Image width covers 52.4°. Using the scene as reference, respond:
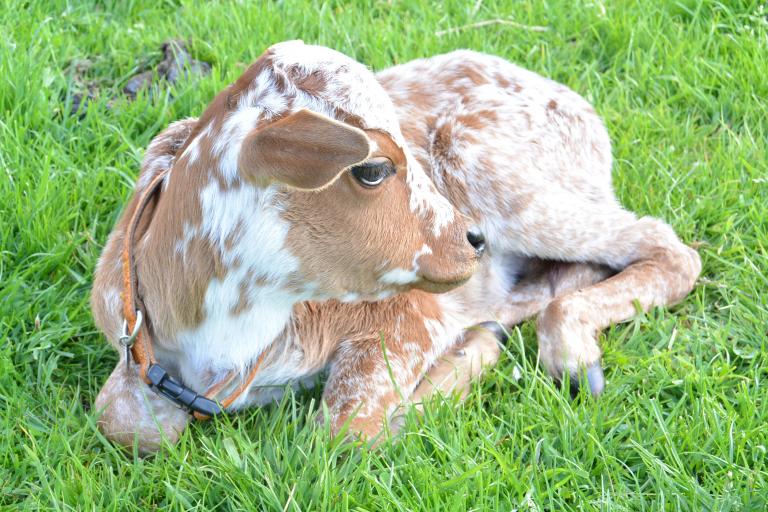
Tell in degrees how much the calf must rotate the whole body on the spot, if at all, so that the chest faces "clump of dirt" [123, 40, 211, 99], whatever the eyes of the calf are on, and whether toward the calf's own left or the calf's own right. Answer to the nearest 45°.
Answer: approximately 90° to the calf's own right

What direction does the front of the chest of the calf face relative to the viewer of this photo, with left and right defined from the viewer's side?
facing the viewer and to the left of the viewer
